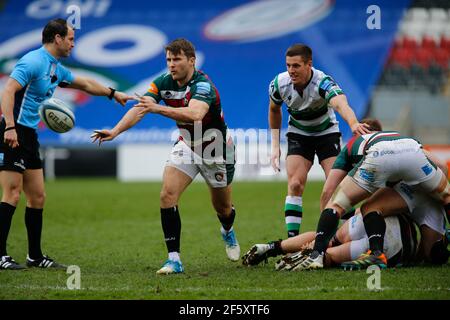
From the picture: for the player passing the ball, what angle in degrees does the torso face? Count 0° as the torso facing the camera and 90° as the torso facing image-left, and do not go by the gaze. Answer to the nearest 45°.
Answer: approximately 45°

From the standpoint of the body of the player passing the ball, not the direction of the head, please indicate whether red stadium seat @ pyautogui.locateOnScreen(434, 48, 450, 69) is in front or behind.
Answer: behind

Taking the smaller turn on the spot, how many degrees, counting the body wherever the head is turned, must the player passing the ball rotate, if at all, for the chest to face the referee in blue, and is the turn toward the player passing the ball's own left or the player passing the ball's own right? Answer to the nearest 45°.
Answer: approximately 45° to the player passing the ball's own right

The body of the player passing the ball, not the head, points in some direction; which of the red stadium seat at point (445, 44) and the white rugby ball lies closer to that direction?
the white rugby ball

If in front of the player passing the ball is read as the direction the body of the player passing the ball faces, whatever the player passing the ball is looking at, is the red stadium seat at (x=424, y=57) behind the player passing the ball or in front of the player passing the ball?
behind

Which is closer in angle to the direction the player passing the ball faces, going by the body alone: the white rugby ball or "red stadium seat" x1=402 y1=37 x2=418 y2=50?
the white rugby ball

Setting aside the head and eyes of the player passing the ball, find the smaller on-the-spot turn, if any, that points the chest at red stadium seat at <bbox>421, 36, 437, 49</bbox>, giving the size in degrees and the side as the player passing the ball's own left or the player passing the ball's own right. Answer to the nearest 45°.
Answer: approximately 180°

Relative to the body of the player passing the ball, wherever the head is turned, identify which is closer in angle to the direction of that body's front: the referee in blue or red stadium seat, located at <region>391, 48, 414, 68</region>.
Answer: the referee in blue

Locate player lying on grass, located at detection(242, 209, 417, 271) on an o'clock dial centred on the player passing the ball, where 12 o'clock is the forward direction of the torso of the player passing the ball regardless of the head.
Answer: The player lying on grass is roughly at 8 o'clock from the player passing the ball.

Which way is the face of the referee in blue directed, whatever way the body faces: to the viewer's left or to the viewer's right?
to the viewer's right

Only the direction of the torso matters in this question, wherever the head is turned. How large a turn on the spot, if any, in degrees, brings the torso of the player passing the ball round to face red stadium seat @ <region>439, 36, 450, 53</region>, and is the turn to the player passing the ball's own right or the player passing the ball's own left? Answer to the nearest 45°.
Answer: approximately 180°

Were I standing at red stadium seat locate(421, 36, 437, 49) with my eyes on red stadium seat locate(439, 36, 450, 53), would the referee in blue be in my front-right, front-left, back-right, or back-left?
back-right

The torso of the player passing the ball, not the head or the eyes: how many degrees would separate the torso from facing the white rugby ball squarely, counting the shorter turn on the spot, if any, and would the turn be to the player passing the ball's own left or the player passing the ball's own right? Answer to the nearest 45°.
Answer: approximately 45° to the player passing the ball's own right

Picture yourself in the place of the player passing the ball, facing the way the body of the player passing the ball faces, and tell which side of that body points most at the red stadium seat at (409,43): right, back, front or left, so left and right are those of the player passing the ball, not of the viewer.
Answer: back

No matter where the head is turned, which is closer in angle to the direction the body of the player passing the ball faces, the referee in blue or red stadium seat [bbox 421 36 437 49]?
the referee in blue

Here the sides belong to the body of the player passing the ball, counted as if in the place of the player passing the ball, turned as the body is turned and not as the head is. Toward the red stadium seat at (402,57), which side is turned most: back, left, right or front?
back
